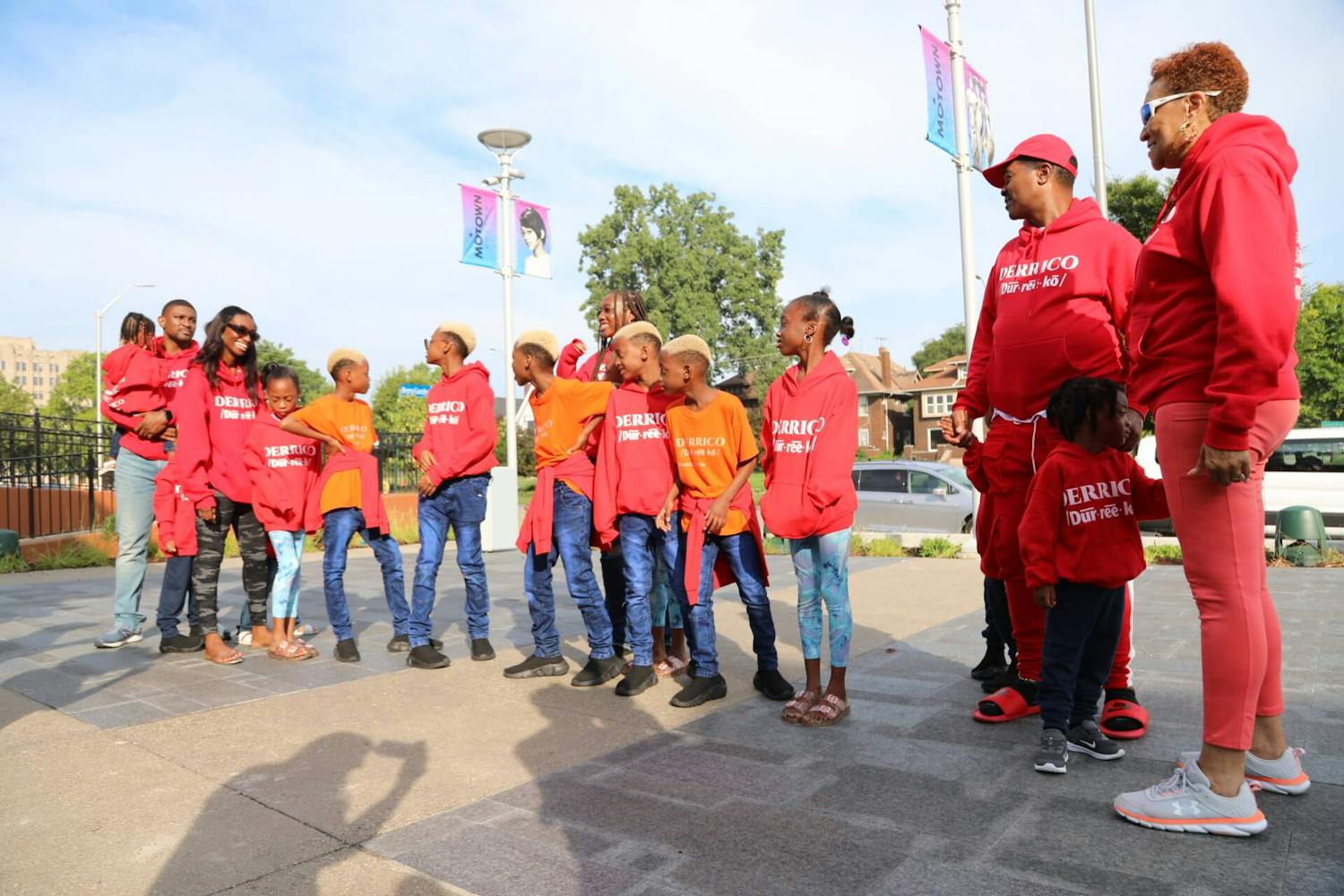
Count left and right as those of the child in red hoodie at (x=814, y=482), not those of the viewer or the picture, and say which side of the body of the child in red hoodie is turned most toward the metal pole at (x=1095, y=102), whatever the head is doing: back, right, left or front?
back

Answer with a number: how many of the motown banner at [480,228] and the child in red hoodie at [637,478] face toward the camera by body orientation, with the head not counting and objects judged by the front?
2

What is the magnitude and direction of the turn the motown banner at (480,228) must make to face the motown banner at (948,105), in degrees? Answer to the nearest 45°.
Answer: approximately 45° to its left

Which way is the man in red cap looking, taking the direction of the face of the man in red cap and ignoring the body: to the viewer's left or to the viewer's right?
to the viewer's left

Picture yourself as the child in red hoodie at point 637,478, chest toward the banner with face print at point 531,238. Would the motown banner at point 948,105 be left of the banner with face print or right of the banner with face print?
right

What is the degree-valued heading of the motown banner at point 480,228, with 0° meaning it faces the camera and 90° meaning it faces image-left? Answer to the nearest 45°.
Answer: approximately 0°

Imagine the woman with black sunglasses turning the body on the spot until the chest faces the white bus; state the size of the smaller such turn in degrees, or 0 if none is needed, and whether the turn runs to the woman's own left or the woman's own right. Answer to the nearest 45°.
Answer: approximately 45° to the woman's own left

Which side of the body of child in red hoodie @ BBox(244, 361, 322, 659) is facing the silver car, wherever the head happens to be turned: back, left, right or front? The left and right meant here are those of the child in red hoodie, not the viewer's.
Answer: left

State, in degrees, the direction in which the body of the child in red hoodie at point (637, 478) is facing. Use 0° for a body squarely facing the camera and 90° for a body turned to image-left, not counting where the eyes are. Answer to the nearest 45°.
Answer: approximately 0°

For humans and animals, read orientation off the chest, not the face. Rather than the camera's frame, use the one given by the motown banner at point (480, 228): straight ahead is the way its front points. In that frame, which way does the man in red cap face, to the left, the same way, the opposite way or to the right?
to the right

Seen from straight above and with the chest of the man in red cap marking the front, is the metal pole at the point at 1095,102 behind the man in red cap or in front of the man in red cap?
behind

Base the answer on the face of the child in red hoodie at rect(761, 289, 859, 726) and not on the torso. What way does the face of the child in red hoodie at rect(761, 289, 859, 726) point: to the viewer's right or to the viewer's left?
to the viewer's left

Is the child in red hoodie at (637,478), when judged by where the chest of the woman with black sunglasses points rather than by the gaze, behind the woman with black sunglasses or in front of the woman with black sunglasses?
in front
